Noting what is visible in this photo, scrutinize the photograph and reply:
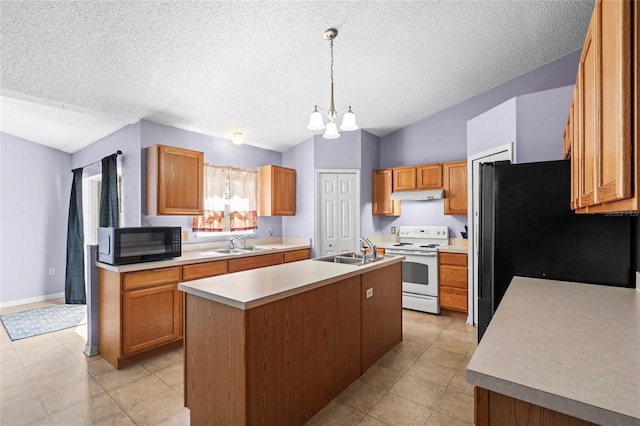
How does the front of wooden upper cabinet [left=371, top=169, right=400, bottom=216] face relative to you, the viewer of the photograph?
facing the viewer

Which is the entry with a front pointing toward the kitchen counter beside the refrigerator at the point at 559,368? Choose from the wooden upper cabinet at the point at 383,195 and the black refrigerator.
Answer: the wooden upper cabinet

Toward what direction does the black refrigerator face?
to the viewer's left

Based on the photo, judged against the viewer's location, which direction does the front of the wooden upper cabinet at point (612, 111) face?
facing to the left of the viewer

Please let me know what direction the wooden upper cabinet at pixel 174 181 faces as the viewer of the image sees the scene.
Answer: facing the viewer and to the right of the viewer

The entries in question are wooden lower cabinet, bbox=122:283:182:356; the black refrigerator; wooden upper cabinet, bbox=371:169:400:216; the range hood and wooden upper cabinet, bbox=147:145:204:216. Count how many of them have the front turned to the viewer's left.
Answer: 1

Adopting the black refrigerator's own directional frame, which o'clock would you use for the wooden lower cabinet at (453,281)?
The wooden lower cabinet is roughly at 2 o'clock from the black refrigerator.

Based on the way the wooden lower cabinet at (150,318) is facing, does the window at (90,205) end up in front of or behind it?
behind

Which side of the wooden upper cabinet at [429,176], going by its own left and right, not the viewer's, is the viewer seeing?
front

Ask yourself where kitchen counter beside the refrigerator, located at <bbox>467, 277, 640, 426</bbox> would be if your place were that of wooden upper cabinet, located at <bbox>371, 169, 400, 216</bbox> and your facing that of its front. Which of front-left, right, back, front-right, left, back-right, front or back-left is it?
front

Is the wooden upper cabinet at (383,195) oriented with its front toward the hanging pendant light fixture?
yes

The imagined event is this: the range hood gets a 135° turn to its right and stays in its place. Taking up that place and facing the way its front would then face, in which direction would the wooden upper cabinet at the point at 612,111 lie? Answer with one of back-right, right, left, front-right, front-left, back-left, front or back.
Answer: back-left

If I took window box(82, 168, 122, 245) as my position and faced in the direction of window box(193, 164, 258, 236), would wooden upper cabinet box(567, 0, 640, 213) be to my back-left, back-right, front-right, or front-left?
front-right

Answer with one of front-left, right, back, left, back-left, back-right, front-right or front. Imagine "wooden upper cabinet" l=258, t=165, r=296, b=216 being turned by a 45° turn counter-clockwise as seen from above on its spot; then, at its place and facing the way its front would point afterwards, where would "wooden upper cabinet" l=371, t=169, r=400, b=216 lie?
front

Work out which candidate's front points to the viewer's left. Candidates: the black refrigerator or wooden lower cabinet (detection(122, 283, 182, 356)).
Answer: the black refrigerator

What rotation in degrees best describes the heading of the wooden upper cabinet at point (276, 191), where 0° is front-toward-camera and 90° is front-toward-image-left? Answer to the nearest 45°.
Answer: approximately 315°

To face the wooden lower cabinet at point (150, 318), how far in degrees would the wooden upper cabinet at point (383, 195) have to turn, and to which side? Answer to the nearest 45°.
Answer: approximately 45° to its right

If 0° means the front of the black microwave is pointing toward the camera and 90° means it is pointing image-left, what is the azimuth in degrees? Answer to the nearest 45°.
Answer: approximately 315°
